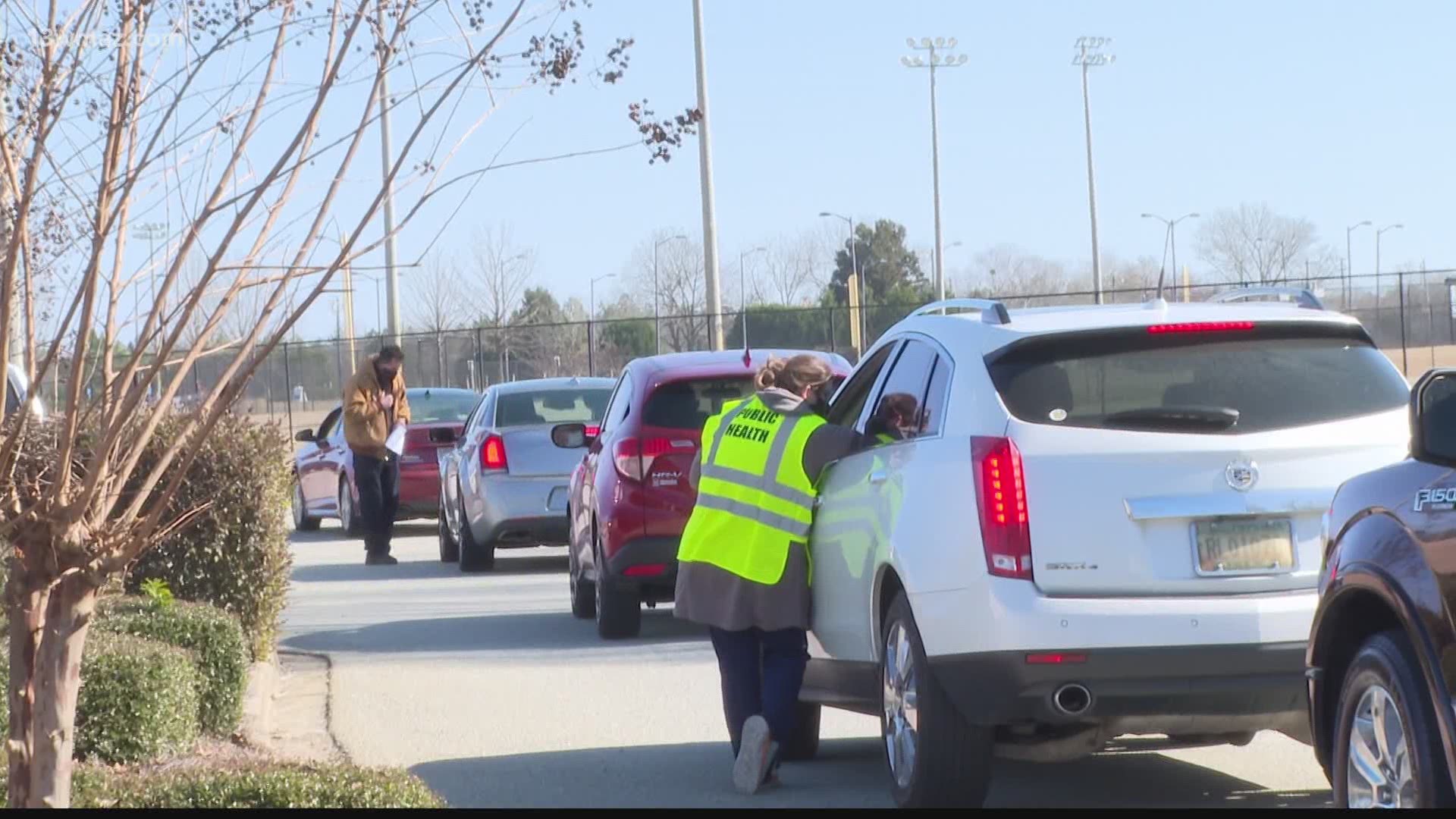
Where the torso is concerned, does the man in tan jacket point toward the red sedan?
no

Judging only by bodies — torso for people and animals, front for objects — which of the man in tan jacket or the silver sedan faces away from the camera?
the silver sedan

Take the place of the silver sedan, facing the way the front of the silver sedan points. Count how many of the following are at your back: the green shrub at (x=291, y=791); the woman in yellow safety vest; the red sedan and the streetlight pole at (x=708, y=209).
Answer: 2

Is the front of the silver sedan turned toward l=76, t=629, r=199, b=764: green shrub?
no

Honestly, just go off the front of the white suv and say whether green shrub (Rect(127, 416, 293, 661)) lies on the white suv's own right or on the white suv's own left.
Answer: on the white suv's own left

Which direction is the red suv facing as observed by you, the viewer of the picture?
facing away from the viewer

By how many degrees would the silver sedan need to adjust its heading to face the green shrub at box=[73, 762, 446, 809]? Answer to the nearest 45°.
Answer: approximately 180°

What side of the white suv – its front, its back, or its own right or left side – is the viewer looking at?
back

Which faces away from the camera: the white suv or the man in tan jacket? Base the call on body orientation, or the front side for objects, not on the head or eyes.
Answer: the white suv

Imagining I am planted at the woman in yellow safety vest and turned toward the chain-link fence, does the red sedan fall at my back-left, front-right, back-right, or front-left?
front-left

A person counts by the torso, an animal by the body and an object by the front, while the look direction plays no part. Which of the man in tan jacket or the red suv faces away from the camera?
the red suv

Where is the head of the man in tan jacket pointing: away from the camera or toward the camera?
toward the camera

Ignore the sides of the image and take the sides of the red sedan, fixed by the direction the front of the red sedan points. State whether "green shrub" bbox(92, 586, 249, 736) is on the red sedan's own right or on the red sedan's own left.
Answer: on the red sedan's own left

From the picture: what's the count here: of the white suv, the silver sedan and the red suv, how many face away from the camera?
3

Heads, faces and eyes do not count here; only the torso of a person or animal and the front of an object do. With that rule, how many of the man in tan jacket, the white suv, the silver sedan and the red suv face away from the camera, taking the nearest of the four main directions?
3

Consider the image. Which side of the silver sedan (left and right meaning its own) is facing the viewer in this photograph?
back

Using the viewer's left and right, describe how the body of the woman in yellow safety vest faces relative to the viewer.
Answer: facing away from the viewer and to the right of the viewer

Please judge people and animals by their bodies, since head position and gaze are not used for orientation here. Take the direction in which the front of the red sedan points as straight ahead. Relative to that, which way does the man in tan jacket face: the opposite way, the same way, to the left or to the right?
the opposite way

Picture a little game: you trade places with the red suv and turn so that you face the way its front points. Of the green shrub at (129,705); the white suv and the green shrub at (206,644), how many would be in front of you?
0
